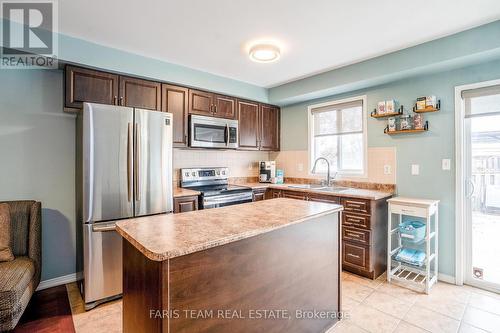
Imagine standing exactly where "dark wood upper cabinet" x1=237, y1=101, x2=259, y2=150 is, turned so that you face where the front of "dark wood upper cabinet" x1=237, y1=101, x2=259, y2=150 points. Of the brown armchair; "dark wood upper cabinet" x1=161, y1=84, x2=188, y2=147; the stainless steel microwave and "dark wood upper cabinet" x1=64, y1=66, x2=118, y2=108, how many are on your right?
4

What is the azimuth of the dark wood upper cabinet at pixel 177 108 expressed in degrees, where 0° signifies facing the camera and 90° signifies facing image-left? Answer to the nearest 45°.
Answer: approximately 315°

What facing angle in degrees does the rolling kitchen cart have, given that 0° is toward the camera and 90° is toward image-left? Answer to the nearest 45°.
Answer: approximately 45°

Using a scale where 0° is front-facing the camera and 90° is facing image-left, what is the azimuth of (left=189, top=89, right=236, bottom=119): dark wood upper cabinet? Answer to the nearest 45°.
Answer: approximately 315°

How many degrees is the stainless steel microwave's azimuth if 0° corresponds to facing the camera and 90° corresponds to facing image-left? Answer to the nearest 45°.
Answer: approximately 315°
